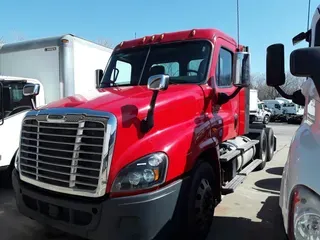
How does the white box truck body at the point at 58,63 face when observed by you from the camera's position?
facing the viewer and to the left of the viewer

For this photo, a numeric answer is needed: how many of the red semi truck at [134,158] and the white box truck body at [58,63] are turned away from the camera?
0

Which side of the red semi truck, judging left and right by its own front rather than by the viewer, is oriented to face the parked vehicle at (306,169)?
left

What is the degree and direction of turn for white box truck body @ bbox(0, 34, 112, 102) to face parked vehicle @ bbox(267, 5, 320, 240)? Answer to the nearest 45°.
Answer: approximately 45° to its left

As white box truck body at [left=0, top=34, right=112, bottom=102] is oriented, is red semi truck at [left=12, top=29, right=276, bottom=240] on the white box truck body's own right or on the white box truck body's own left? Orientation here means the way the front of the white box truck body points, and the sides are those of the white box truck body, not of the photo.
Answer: on the white box truck body's own left

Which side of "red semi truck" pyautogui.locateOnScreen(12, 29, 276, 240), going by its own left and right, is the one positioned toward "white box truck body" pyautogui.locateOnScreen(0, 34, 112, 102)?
right

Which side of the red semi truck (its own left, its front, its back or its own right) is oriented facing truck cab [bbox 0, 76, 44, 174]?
right
